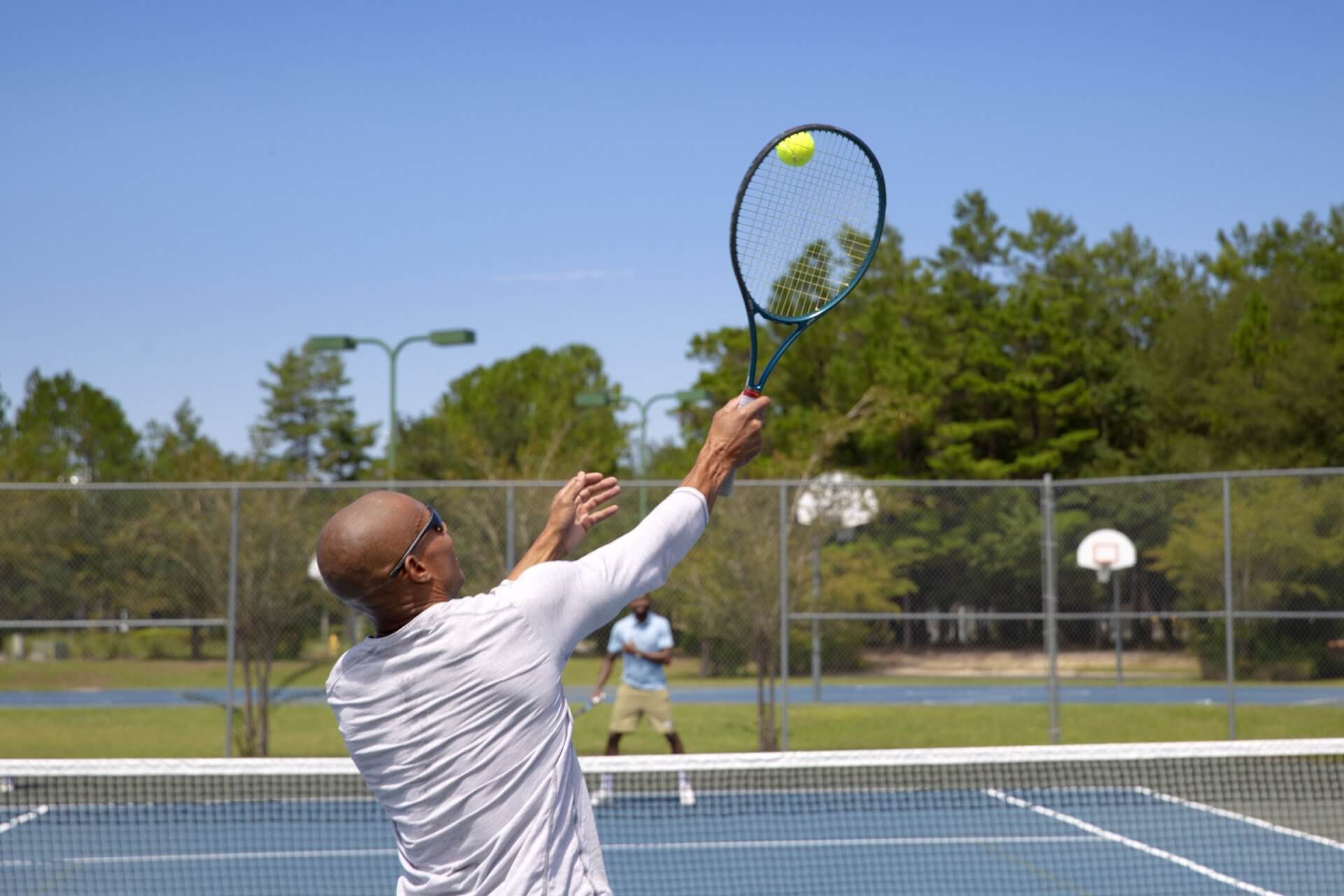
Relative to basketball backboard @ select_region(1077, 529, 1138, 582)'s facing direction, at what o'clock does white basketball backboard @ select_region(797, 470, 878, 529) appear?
The white basketball backboard is roughly at 2 o'clock from the basketball backboard.

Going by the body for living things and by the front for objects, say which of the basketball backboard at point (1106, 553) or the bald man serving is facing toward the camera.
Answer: the basketball backboard

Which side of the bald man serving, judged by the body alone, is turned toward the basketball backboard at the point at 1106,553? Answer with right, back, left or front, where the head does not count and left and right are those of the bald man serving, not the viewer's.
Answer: front

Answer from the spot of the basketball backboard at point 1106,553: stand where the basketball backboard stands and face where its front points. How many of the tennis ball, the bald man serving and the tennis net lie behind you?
0

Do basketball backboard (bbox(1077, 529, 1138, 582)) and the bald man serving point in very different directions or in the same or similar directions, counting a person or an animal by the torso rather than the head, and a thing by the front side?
very different directions

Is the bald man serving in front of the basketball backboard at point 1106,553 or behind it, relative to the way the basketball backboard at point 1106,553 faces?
in front

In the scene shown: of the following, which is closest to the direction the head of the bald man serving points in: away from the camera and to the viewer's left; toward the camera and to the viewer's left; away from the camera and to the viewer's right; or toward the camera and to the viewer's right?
away from the camera and to the viewer's right

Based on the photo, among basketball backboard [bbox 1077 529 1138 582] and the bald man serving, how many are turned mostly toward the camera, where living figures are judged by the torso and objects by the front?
1

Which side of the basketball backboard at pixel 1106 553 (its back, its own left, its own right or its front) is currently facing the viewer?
front

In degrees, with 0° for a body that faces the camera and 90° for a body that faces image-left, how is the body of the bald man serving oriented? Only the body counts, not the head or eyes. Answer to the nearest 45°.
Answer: approximately 225°

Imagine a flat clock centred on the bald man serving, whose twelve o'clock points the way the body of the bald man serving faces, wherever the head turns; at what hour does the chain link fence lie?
The chain link fence is roughly at 11 o'clock from the bald man serving.

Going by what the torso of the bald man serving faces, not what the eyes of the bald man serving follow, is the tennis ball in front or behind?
in front
